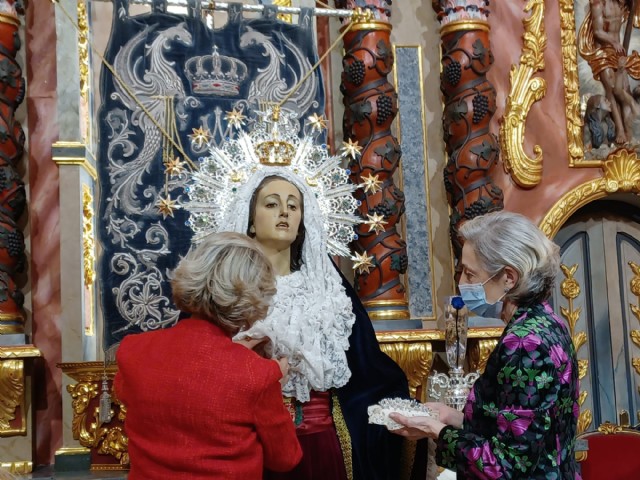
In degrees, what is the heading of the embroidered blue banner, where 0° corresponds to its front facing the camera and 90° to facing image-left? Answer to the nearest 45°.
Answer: approximately 0°

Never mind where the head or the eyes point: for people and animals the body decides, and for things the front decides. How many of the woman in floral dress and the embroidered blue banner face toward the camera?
1

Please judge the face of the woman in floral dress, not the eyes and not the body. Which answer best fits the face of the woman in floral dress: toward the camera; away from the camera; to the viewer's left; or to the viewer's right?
to the viewer's left

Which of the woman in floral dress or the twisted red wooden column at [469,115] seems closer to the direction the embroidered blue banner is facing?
the woman in floral dress

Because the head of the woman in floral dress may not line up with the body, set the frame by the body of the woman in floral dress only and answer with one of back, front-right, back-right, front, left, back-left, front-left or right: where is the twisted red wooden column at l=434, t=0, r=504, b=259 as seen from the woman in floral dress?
right

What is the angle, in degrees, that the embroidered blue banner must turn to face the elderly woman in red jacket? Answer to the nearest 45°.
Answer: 0° — it already faces them

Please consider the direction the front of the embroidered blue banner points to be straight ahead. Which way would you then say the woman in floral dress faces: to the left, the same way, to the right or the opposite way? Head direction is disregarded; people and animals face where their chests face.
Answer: to the right

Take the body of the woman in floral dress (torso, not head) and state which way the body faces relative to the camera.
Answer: to the viewer's left
